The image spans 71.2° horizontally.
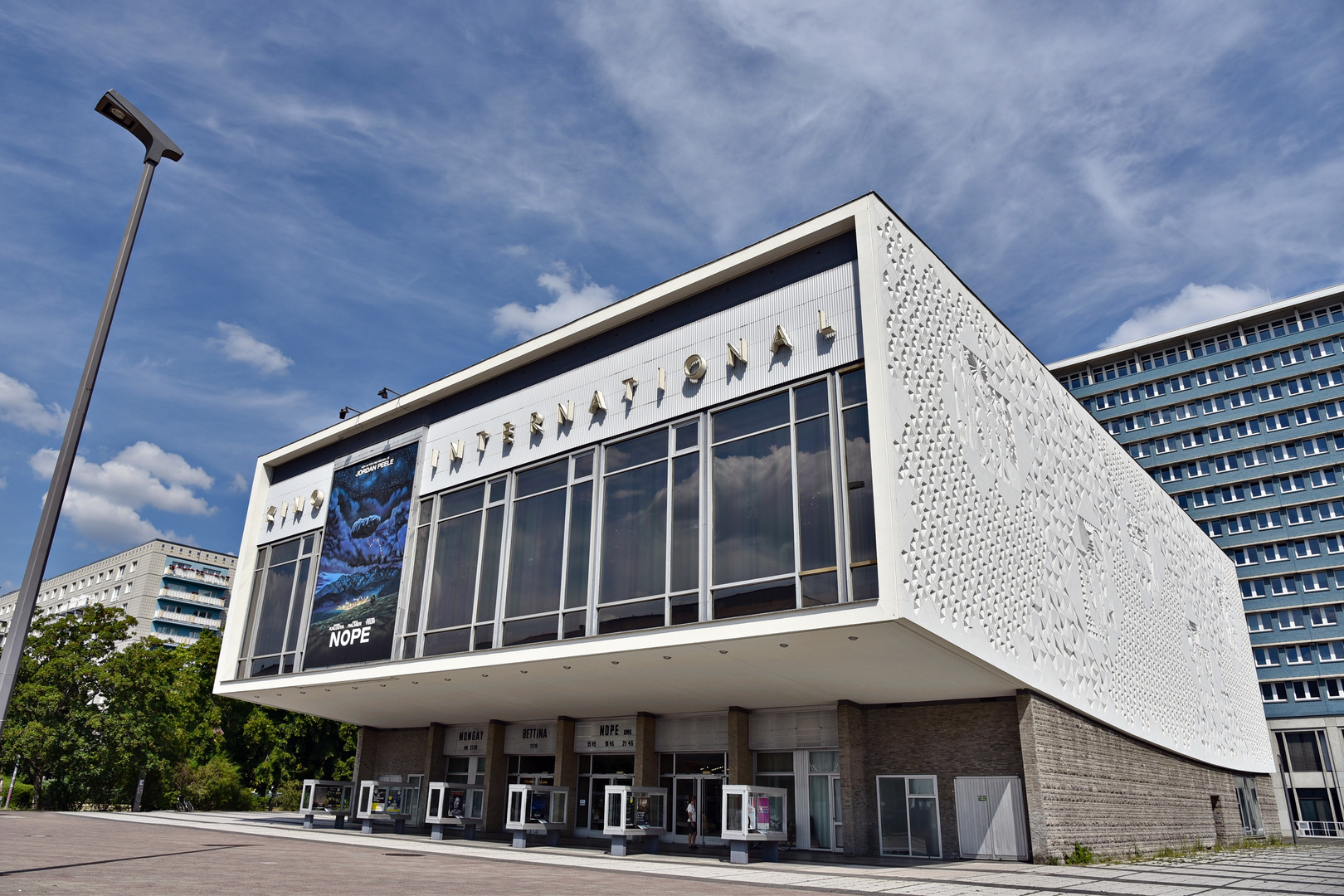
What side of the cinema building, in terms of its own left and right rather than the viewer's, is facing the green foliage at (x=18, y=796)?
right

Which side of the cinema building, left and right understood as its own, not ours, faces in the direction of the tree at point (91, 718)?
right

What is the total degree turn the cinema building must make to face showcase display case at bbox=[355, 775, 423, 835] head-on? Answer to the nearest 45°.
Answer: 0° — it already faces it

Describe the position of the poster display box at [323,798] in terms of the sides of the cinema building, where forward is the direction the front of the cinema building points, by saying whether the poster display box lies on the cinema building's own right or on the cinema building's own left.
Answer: on the cinema building's own right

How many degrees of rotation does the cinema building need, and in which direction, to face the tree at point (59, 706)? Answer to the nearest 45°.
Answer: approximately 90° to its right

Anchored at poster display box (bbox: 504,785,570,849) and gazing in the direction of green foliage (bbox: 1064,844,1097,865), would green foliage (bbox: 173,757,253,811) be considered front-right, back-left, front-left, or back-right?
back-left

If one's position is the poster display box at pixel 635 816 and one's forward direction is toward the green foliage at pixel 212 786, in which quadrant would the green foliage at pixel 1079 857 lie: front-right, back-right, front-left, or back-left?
back-right

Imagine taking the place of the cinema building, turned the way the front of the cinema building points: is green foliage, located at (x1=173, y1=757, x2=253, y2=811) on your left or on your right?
on your right

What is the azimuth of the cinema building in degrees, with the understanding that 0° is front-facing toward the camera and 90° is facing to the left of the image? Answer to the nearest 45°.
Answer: approximately 45°
